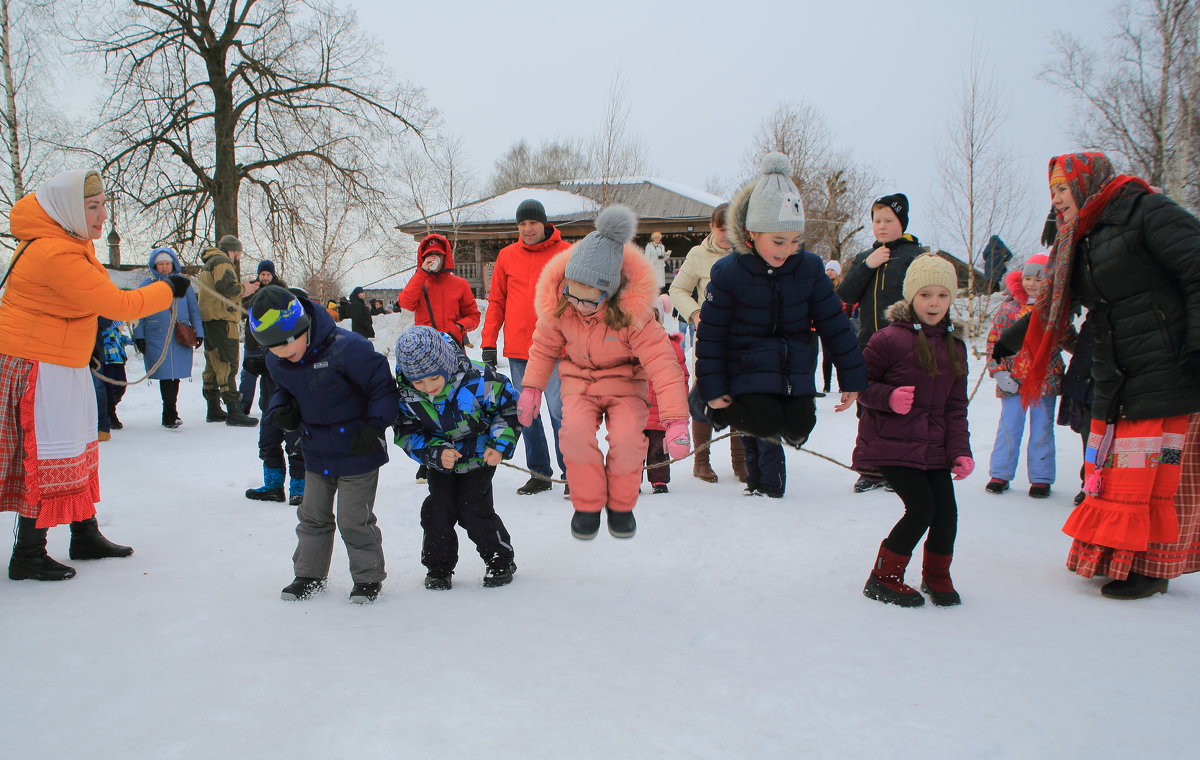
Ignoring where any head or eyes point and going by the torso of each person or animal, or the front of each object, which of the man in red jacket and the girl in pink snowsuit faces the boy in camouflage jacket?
the man in red jacket

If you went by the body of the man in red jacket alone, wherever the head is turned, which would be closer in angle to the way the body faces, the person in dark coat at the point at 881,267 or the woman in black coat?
the woman in black coat

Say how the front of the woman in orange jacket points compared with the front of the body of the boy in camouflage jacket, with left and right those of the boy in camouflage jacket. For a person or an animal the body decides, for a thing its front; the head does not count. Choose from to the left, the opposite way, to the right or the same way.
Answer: to the left

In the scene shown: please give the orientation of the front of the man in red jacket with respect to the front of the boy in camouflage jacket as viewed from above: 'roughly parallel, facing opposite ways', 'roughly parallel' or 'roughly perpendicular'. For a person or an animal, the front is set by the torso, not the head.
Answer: roughly parallel

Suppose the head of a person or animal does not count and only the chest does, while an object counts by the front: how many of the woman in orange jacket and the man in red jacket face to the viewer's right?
1

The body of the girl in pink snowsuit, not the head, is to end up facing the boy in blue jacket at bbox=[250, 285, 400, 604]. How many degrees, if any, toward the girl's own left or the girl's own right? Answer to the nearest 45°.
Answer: approximately 90° to the girl's own right

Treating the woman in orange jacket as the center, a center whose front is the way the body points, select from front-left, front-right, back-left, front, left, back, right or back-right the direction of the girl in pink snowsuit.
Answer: front-right

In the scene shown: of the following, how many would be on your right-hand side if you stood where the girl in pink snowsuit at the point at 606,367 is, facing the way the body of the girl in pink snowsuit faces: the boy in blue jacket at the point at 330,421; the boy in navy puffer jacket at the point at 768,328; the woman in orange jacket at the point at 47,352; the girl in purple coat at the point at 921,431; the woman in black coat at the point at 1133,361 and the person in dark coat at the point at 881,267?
2

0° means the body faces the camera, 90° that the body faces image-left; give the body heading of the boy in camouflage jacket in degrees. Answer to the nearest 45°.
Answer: approximately 0°

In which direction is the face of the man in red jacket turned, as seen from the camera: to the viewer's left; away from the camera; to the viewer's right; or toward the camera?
toward the camera

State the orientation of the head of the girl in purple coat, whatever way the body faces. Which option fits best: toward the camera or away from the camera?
toward the camera

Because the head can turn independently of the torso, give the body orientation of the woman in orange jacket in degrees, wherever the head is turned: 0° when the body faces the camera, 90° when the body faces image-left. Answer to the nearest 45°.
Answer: approximately 270°

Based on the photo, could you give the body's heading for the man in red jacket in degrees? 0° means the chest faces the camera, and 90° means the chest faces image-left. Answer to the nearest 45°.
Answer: approximately 0°

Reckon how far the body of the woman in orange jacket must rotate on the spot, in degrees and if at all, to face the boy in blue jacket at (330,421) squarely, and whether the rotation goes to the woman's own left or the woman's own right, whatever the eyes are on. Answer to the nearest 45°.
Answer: approximately 45° to the woman's own right

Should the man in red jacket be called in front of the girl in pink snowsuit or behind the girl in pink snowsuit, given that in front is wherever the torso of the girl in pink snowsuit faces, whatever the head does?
behind

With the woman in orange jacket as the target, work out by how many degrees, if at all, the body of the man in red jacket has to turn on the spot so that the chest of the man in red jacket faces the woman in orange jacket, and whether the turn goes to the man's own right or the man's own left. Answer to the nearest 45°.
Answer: approximately 45° to the man's own right

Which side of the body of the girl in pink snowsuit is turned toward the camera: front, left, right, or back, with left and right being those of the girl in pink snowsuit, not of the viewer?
front
